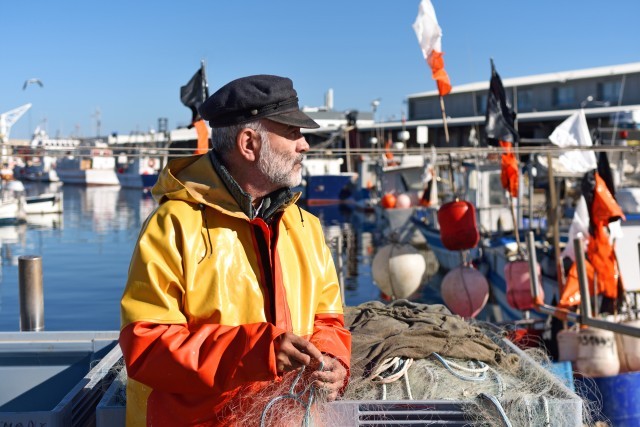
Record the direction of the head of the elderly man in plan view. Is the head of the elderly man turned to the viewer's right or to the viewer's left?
to the viewer's right

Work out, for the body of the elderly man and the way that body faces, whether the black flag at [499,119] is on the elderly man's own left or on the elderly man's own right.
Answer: on the elderly man's own left

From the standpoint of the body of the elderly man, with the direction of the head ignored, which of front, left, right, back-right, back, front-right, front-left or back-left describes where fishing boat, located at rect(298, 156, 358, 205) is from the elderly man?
back-left

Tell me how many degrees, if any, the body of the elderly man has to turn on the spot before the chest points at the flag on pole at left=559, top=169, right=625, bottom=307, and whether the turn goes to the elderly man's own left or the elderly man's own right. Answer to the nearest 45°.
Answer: approximately 90° to the elderly man's own left

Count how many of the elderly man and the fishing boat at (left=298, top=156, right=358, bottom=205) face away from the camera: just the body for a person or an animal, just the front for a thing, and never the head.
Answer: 0
